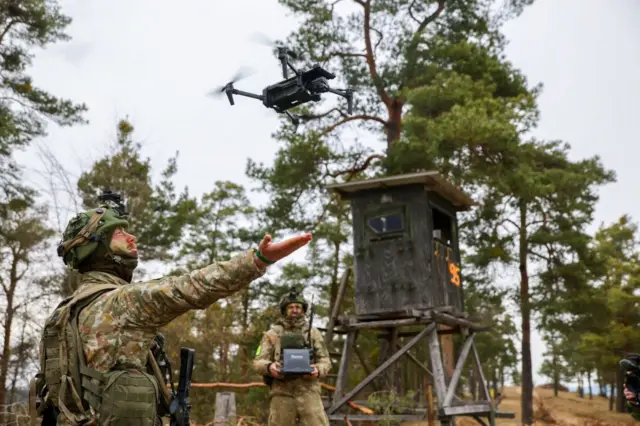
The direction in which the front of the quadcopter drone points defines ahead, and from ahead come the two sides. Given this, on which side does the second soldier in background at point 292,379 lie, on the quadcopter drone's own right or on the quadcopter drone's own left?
on the quadcopter drone's own left

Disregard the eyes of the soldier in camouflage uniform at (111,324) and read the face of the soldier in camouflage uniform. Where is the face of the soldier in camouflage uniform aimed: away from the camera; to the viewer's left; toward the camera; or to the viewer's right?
to the viewer's right

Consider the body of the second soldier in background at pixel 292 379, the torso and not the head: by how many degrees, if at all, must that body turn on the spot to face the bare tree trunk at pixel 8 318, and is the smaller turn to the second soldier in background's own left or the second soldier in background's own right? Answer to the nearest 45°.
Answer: approximately 135° to the second soldier in background's own right

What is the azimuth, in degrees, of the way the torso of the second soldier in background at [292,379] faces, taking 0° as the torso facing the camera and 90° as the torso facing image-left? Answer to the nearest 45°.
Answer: approximately 0°

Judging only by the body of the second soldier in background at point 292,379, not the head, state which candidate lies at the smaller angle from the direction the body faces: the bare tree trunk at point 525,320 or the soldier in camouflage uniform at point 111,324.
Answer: the soldier in camouflage uniform

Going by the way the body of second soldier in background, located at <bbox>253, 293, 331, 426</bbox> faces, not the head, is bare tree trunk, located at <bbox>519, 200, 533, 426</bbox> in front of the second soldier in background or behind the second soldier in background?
behind

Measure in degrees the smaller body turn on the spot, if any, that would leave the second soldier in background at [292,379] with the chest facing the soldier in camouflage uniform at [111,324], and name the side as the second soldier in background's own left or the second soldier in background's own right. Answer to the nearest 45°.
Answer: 0° — they already face them

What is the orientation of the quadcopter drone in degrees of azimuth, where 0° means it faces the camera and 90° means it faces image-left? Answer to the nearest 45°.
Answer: approximately 315°

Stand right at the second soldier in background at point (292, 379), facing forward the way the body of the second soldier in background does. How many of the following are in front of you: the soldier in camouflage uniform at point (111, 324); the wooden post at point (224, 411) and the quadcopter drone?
2

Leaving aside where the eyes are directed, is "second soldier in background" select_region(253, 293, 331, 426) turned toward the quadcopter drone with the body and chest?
yes

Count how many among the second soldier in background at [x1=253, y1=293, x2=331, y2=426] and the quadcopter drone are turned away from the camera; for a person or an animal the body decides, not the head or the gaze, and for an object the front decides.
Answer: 0

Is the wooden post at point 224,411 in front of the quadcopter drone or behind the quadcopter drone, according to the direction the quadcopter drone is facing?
behind

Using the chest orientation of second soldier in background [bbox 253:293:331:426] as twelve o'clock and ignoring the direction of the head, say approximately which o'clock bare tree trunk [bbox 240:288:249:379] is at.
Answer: The bare tree trunk is roughly at 6 o'clock from the second soldier in background.
